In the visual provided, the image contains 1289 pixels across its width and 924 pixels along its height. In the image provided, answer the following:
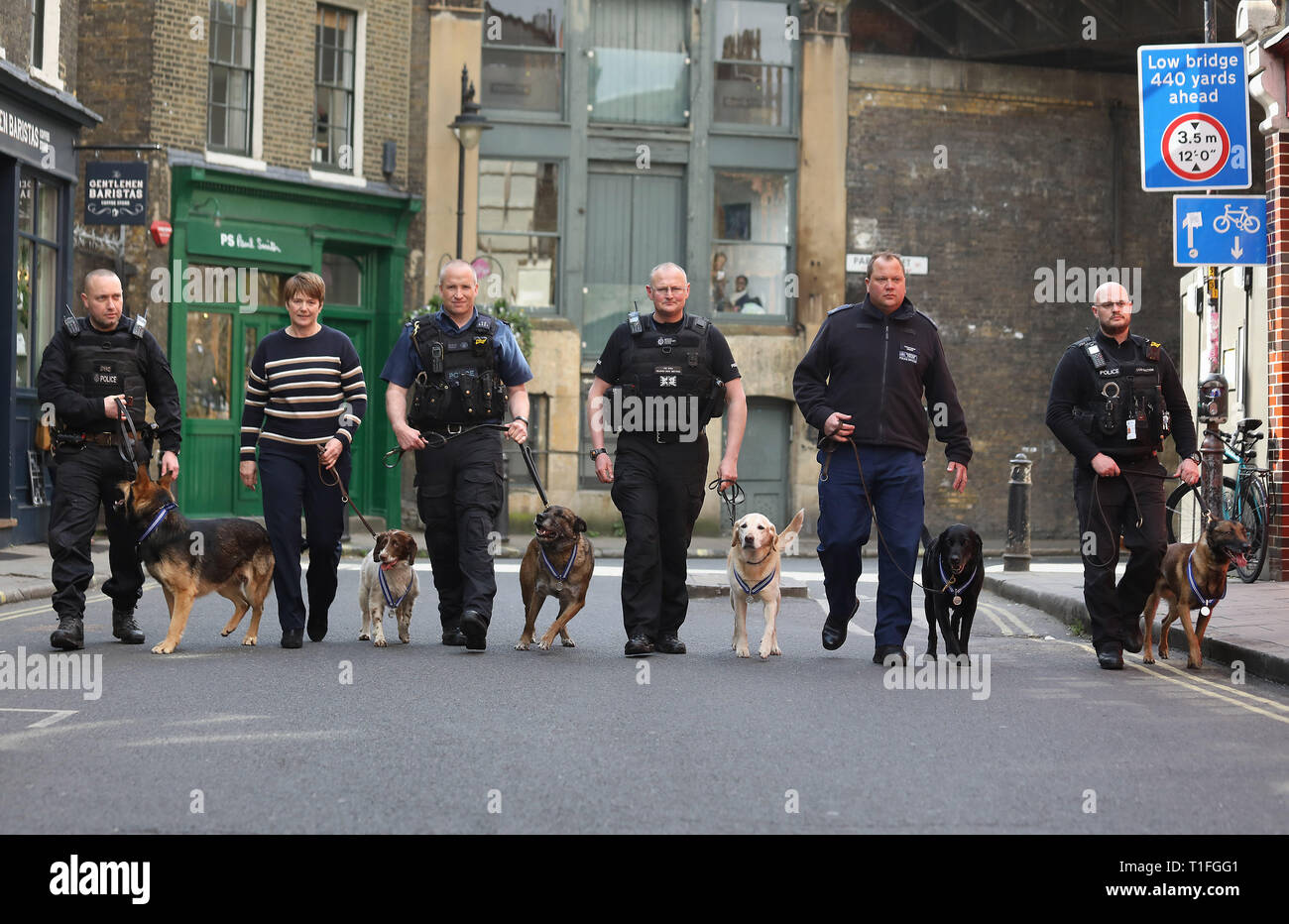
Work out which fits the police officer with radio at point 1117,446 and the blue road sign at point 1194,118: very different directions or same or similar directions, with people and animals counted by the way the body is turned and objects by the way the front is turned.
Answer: same or similar directions

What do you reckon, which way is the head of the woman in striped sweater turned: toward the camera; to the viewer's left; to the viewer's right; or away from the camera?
toward the camera

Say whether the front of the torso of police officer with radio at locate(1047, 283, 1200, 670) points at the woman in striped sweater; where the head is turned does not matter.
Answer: no

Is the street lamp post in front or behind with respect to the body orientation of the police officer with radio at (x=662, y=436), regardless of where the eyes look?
behind

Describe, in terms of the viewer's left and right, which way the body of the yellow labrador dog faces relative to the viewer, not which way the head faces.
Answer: facing the viewer

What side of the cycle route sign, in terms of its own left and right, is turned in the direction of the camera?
front

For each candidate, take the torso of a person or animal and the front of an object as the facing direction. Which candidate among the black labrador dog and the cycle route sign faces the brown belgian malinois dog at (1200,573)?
the cycle route sign

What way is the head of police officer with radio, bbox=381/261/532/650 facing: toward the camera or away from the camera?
toward the camera

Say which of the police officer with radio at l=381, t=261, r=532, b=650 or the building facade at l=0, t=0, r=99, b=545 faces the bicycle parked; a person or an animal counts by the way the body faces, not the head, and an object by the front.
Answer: the building facade

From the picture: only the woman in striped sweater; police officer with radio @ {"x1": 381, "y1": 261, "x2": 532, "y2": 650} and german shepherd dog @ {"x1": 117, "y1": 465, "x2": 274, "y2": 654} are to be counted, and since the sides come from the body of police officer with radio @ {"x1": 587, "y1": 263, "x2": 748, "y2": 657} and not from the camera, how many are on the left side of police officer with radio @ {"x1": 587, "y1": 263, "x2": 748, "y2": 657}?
0

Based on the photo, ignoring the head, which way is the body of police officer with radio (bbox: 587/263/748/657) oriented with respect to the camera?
toward the camera

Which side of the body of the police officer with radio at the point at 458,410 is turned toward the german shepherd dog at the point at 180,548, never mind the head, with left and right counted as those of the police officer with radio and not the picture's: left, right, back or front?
right

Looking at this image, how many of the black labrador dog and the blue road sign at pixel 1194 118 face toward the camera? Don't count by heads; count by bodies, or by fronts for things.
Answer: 2

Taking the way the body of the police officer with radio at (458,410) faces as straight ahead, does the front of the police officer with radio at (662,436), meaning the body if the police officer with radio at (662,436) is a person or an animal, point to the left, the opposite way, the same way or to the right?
the same way

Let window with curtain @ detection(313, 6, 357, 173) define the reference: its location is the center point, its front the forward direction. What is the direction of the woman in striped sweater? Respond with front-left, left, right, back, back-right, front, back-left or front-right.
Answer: front-right

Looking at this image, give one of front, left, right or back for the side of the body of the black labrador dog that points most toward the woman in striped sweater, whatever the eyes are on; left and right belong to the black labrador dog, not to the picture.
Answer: right

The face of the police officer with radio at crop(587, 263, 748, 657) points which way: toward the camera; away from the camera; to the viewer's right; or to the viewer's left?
toward the camera

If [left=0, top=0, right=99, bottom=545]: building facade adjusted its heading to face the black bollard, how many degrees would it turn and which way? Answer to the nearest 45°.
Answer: approximately 45° to its left
